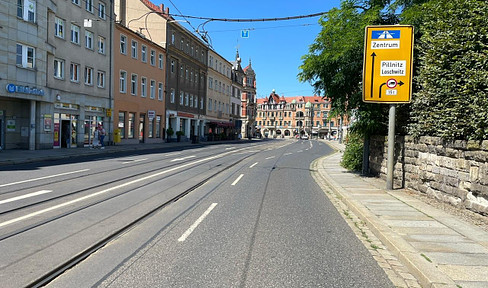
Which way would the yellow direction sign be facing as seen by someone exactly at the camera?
facing the viewer

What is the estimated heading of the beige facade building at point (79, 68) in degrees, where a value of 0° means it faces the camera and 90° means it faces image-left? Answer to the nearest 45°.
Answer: approximately 315°

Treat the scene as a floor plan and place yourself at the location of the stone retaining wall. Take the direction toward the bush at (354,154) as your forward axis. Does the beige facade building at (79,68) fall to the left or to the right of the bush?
left

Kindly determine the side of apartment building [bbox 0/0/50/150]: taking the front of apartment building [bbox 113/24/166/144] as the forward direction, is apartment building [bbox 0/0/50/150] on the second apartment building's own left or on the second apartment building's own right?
on the second apartment building's own right

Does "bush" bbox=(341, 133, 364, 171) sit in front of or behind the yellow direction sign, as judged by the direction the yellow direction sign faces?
behind

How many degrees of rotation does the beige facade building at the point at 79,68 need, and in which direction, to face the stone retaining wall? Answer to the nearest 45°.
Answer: approximately 45° to its right

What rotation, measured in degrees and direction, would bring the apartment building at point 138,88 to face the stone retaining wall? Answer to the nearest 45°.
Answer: approximately 45° to its right

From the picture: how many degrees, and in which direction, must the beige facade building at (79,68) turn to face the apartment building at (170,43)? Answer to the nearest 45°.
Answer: approximately 90° to its left

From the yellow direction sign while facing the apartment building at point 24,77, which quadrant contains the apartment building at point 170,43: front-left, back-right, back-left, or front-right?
front-right

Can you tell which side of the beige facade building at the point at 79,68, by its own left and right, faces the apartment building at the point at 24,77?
right

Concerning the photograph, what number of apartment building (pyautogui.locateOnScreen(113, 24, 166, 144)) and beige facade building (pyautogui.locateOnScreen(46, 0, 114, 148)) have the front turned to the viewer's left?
0

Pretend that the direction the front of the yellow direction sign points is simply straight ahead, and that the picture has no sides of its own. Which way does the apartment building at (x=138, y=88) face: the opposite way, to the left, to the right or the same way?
to the left

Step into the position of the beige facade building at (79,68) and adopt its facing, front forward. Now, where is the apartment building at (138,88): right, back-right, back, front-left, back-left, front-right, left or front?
left

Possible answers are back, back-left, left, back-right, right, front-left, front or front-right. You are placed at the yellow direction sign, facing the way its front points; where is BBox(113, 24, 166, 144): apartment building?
back-right

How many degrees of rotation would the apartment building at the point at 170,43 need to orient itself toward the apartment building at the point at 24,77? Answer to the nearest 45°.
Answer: approximately 90° to its right

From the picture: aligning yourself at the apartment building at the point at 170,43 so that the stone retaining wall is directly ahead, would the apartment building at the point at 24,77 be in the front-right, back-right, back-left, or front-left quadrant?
front-right

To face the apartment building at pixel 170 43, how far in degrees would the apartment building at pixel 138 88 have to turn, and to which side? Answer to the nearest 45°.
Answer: approximately 90° to its left

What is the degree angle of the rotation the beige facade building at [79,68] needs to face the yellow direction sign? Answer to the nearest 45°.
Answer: approximately 45° to its right
